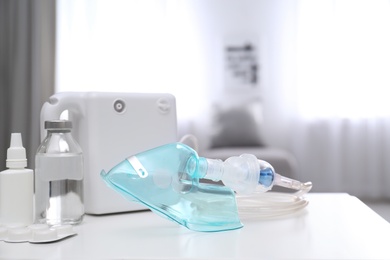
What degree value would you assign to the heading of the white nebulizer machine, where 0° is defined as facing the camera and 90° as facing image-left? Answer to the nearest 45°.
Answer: approximately 0°
